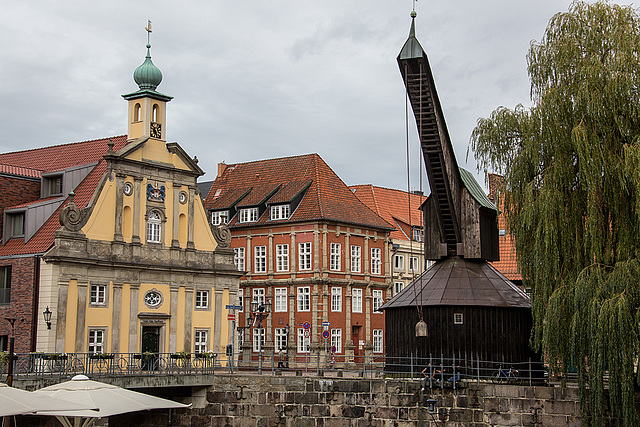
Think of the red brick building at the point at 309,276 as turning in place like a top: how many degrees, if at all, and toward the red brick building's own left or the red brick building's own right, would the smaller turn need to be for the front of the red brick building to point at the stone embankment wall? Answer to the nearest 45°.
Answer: approximately 45° to the red brick building's own right

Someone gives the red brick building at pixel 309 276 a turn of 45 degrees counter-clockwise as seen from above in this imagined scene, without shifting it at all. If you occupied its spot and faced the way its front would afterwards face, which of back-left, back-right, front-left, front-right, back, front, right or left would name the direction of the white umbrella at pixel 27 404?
right

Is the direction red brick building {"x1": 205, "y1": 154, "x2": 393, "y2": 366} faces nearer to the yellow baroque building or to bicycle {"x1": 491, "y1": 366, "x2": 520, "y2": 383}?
the bicycle

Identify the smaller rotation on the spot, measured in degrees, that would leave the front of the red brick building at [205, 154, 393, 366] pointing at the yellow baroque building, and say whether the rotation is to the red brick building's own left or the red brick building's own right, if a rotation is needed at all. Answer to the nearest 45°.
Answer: approximately 90° to the red brick building's own right

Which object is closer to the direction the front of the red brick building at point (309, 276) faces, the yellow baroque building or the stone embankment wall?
the stone embankment wall

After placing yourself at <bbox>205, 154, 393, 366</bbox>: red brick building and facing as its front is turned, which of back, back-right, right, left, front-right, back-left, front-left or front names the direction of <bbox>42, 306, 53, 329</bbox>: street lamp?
right

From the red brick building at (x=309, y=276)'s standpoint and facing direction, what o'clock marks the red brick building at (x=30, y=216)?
the red brick building at (x=30, y=216) is roughly at 3 o'clock from the red brick building at (x=309, y=276).

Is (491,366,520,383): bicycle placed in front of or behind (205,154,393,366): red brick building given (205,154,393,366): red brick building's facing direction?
in front

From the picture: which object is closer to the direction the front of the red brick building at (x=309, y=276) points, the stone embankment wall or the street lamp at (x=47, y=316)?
the stone embankment wall

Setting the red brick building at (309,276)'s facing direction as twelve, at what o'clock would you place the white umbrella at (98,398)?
The white umbrella is roughly at 2 o'clock from the red brick building.

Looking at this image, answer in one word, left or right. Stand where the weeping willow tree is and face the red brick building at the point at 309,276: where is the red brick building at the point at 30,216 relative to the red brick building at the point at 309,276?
left
